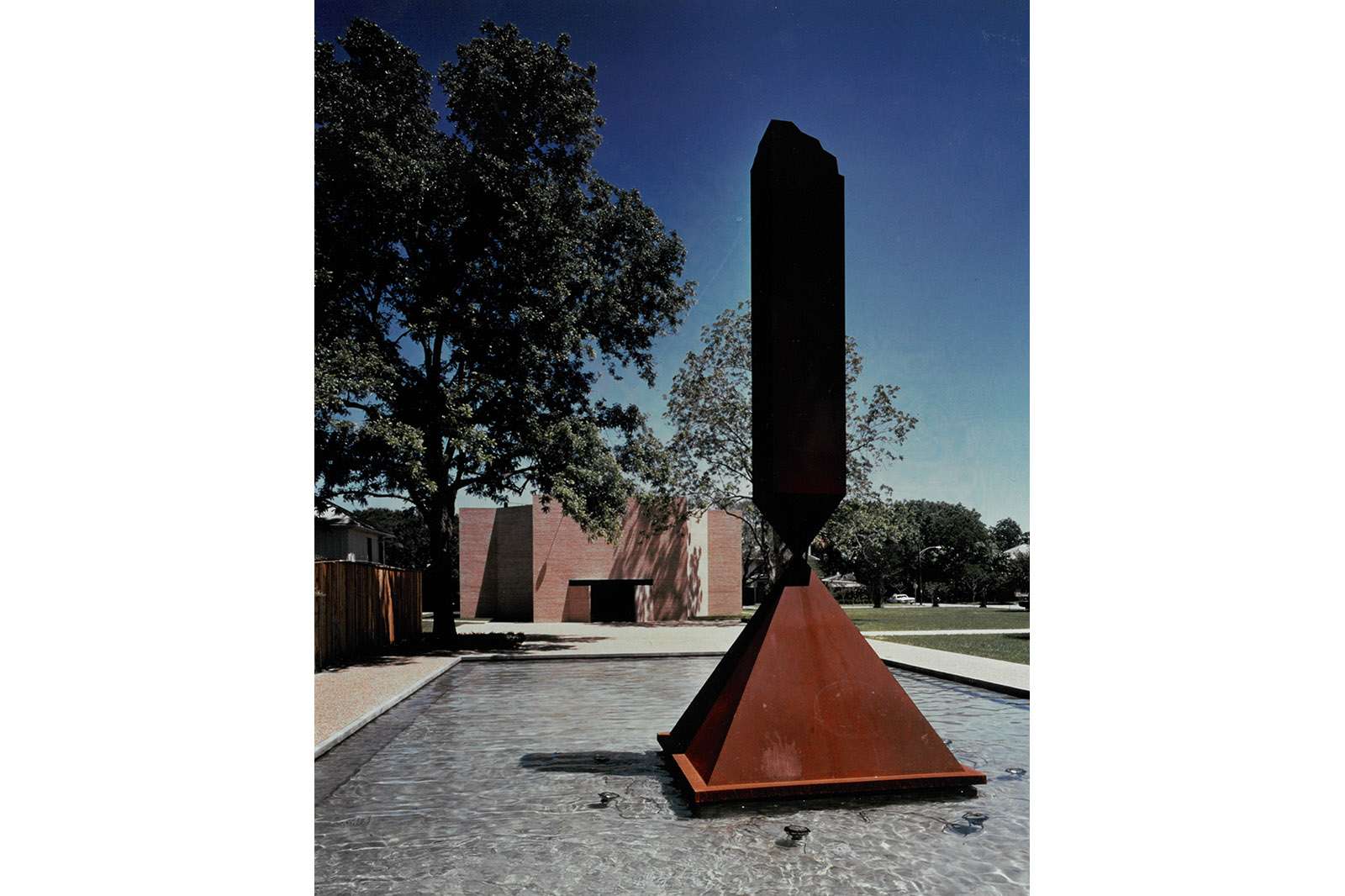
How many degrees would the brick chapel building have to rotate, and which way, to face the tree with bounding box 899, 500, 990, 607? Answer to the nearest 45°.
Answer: approximately 135° to its left

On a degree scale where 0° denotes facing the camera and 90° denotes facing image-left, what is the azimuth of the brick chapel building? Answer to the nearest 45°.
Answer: approximately 0°

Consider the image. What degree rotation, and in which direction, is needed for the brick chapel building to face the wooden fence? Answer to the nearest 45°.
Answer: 0° — it already faces it

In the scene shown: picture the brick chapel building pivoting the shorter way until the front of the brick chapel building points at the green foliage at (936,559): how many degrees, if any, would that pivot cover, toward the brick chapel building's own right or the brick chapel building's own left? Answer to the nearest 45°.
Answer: approximately 135° to the brick chapel building's own left
